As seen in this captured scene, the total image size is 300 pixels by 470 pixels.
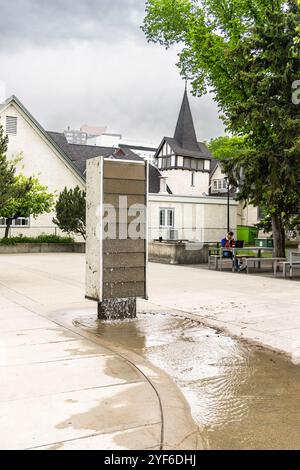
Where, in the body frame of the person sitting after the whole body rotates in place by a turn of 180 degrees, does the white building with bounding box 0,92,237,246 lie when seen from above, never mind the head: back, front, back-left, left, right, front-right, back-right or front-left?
front

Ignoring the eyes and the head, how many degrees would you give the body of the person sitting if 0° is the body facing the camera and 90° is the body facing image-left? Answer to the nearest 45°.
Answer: approximately 315°

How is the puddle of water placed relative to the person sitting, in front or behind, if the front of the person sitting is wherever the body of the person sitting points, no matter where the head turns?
in front
